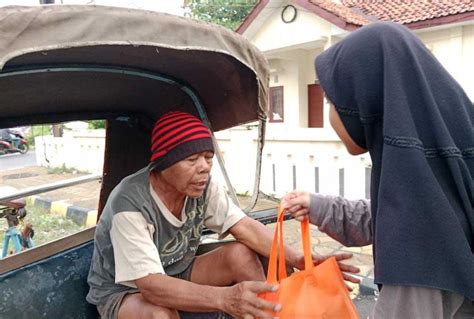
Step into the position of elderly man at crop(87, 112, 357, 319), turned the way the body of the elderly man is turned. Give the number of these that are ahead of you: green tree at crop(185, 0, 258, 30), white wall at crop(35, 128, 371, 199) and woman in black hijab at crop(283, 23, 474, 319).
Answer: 1

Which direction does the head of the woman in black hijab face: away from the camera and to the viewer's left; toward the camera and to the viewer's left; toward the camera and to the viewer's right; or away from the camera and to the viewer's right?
away from the camera and to the viewer's left

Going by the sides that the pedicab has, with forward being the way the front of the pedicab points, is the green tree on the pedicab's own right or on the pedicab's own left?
on the pedicab's own left

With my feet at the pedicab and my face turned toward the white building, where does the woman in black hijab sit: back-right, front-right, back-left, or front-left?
back-right

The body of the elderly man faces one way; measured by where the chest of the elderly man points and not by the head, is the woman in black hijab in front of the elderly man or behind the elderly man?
in front

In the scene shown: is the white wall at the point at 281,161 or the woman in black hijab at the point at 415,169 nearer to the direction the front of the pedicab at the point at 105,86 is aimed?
the woman in black hijab

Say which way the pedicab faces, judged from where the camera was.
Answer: facing the viewer and to the right of the viewer

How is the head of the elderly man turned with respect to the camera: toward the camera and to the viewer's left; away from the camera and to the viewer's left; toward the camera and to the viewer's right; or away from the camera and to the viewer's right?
toward the camera and to the viewer's right

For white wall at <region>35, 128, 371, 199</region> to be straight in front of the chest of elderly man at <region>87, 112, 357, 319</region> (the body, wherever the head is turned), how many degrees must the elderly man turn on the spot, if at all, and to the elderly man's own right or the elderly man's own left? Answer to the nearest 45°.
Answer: approximately 135° to the elderly man's own left

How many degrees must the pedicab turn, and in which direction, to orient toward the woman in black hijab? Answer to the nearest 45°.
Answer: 0° — it already faces them
